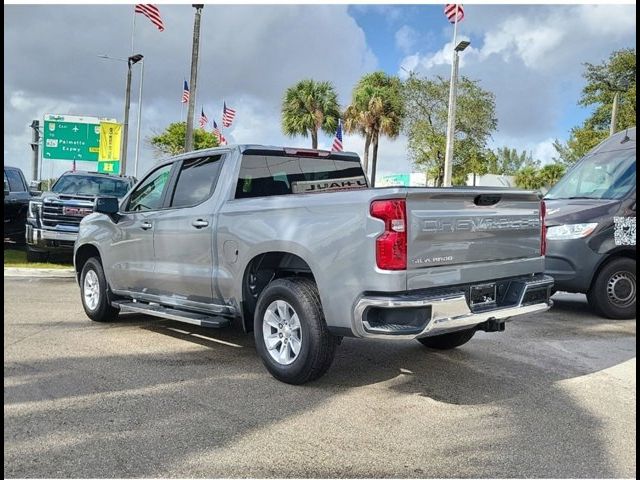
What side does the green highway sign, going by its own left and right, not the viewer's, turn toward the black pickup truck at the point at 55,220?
front

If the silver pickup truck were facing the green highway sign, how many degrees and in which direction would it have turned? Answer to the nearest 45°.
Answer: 0° — it already faces it

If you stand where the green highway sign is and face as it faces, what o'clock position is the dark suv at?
The dark suv is roughly at 12 o'clock from the green highway sign.

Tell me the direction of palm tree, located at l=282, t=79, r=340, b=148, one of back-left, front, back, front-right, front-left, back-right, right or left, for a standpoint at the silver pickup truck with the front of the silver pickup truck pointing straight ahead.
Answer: front-right

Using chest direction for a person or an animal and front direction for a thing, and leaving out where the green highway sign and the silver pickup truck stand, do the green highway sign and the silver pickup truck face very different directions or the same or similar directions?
very different directions

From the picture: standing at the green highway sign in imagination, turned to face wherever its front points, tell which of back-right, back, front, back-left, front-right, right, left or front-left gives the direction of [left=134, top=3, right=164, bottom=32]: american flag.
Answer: front

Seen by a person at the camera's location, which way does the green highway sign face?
facing the viewer

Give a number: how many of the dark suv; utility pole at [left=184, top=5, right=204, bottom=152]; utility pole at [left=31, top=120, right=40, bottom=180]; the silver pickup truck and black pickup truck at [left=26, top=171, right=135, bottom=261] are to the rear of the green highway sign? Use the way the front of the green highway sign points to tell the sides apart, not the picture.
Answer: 0

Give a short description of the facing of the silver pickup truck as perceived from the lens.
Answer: facing away from the viewer and to the left of the viewer

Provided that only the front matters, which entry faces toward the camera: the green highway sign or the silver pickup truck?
the green highway sign

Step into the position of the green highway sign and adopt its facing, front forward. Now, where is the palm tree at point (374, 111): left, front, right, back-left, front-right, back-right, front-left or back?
left

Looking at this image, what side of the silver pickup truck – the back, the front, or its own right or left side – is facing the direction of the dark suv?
front

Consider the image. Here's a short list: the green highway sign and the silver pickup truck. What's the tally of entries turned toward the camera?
1
